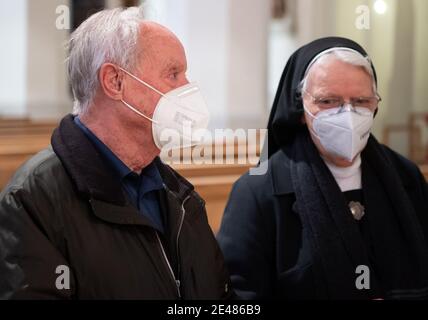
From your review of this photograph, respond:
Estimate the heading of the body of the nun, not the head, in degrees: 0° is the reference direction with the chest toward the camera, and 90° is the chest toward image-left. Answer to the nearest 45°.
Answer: approximately 315°

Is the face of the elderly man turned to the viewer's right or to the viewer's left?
to the viewer's right
